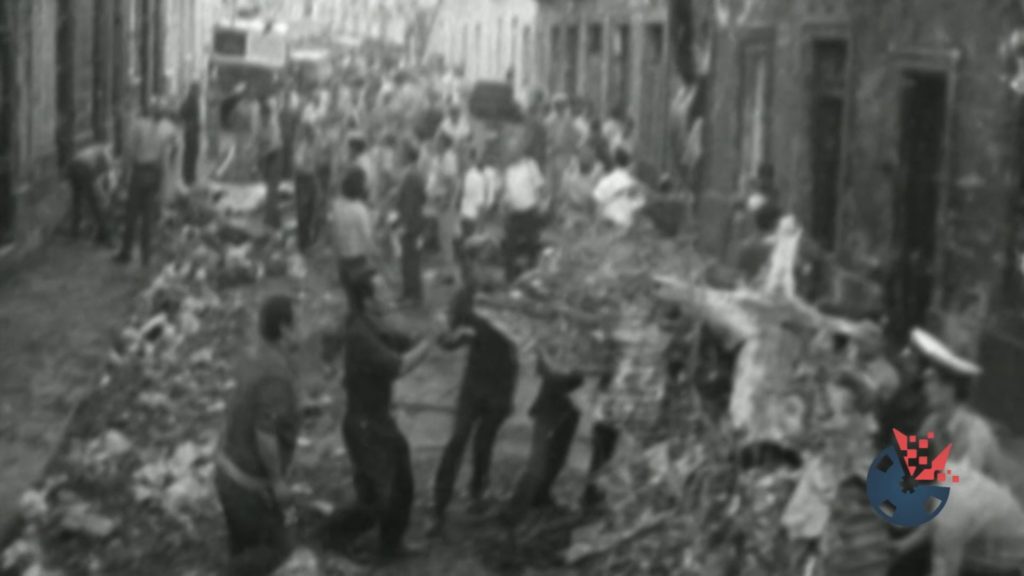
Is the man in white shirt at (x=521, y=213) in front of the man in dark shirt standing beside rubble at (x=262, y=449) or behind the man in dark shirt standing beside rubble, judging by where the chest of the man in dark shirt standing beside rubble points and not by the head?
in front

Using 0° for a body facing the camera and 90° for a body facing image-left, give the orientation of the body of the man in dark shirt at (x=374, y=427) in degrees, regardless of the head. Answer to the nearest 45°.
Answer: approximately 270°

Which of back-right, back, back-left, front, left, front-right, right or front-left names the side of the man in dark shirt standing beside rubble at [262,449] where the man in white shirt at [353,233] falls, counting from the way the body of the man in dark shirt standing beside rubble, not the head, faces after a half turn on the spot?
back-right

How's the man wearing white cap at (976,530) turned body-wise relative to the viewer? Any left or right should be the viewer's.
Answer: facing to the left of the viewer

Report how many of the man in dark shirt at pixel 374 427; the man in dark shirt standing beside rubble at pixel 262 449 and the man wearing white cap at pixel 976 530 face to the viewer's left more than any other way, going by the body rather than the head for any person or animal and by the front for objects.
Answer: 1

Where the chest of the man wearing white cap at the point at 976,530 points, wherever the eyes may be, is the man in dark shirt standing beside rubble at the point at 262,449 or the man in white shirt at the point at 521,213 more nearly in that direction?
the man in dark shirt standing beside rubble

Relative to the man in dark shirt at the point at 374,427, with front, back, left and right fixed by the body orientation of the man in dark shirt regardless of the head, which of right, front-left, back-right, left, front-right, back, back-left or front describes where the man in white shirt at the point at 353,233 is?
left

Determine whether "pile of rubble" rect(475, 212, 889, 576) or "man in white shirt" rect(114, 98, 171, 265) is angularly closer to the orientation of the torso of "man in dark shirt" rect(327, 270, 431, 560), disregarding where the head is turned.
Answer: the pile of rubble

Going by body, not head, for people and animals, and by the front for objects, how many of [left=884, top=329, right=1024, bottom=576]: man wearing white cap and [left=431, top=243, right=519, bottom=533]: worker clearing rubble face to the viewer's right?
0

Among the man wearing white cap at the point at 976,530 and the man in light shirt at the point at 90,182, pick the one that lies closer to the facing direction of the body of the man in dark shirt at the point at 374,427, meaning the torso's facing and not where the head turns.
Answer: the man wearing white cap

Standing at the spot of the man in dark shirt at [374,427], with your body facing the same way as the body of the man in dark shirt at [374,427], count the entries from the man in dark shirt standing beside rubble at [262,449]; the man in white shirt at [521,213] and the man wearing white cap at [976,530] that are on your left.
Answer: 1

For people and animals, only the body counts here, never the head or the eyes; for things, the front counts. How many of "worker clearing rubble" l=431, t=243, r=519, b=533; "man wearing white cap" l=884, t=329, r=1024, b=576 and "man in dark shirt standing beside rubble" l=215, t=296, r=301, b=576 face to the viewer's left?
2
